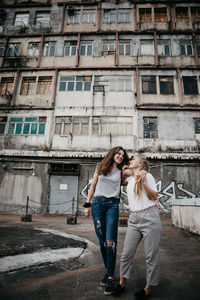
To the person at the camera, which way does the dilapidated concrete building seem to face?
facing the viewer

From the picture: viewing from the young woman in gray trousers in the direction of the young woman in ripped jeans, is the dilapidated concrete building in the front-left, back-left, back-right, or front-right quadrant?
front-right

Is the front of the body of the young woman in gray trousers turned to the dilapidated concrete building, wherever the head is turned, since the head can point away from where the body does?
no

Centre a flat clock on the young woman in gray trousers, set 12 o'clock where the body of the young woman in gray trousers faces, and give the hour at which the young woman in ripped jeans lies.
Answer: The young woman in ripped jeans is roughly at 2 o'clock from the young woman in gray trousers.

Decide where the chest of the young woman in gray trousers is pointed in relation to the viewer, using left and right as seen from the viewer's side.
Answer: facing the viewer and to the left of the viewer

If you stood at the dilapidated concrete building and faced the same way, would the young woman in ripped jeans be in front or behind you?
in front

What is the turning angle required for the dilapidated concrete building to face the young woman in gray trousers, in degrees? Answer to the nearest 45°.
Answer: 0° — it already faces them

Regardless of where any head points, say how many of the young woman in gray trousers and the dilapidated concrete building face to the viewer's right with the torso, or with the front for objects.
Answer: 0

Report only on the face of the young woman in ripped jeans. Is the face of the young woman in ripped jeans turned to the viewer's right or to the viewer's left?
to the viewer's right

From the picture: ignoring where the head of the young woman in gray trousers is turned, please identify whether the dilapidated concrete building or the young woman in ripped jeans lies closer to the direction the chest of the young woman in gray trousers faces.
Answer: the young woman in ripped jeans
